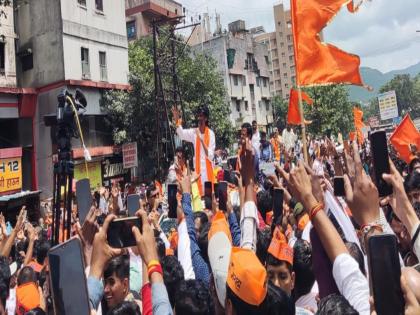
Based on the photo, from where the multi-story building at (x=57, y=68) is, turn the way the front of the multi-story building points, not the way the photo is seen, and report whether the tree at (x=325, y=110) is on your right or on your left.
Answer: on your left

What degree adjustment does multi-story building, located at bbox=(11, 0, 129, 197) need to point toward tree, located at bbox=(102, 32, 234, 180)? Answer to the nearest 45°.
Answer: approximately 90° to its left

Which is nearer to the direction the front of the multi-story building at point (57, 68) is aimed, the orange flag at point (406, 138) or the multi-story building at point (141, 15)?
the orange flag

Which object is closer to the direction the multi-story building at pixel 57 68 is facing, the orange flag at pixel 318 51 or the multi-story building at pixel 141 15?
the orange flag

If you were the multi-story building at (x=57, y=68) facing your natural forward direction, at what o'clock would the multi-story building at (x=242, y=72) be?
the multi-story building at (x=242, y=72) is roughly at 9 o'clock from the multi-story building at (x=57, y=68).

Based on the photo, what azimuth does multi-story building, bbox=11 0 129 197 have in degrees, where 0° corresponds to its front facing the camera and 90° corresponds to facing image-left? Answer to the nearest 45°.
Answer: approximately 315°
